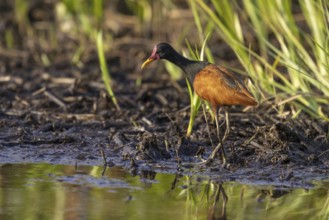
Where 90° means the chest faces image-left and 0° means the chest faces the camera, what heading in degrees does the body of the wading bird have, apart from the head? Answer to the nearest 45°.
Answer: approximately 90°

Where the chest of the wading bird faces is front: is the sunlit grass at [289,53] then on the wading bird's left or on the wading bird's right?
on the wading bird's right
